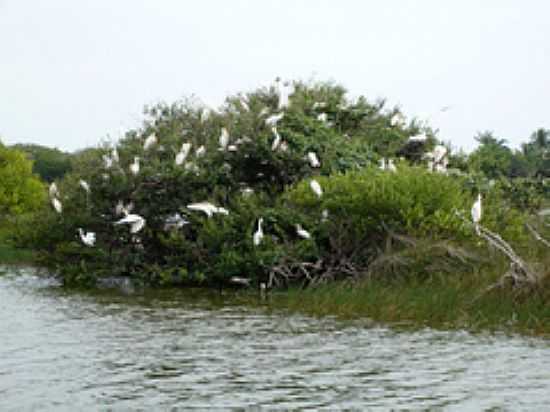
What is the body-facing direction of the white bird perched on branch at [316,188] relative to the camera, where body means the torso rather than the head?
to the viewer's left

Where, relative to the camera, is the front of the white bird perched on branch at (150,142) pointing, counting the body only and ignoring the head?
to the viewer's right

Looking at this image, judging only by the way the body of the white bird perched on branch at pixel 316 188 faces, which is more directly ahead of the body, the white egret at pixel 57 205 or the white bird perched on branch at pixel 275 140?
the white egret
